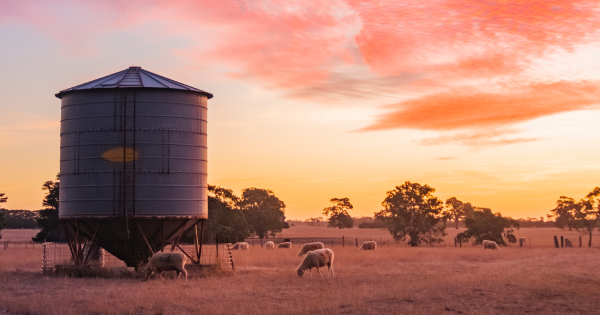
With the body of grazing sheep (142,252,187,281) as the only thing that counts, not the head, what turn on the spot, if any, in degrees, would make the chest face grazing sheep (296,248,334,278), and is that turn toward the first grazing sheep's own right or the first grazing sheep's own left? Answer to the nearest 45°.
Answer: approximately 180°

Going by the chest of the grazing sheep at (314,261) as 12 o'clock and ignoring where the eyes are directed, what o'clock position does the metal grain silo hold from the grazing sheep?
The metal grain silo is roughly at 12 o'clock from the grazing sheep.

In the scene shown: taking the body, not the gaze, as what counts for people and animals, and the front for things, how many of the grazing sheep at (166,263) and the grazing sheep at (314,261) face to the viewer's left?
2

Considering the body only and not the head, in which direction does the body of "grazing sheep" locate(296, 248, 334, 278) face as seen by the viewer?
to the viewer's left

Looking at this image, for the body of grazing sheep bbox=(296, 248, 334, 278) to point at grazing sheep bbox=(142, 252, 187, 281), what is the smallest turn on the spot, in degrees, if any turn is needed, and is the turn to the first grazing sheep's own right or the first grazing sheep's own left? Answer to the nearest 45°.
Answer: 0° — it already faces it

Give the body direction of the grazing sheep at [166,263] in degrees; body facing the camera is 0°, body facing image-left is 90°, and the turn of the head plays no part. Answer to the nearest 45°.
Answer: approximately 90°
